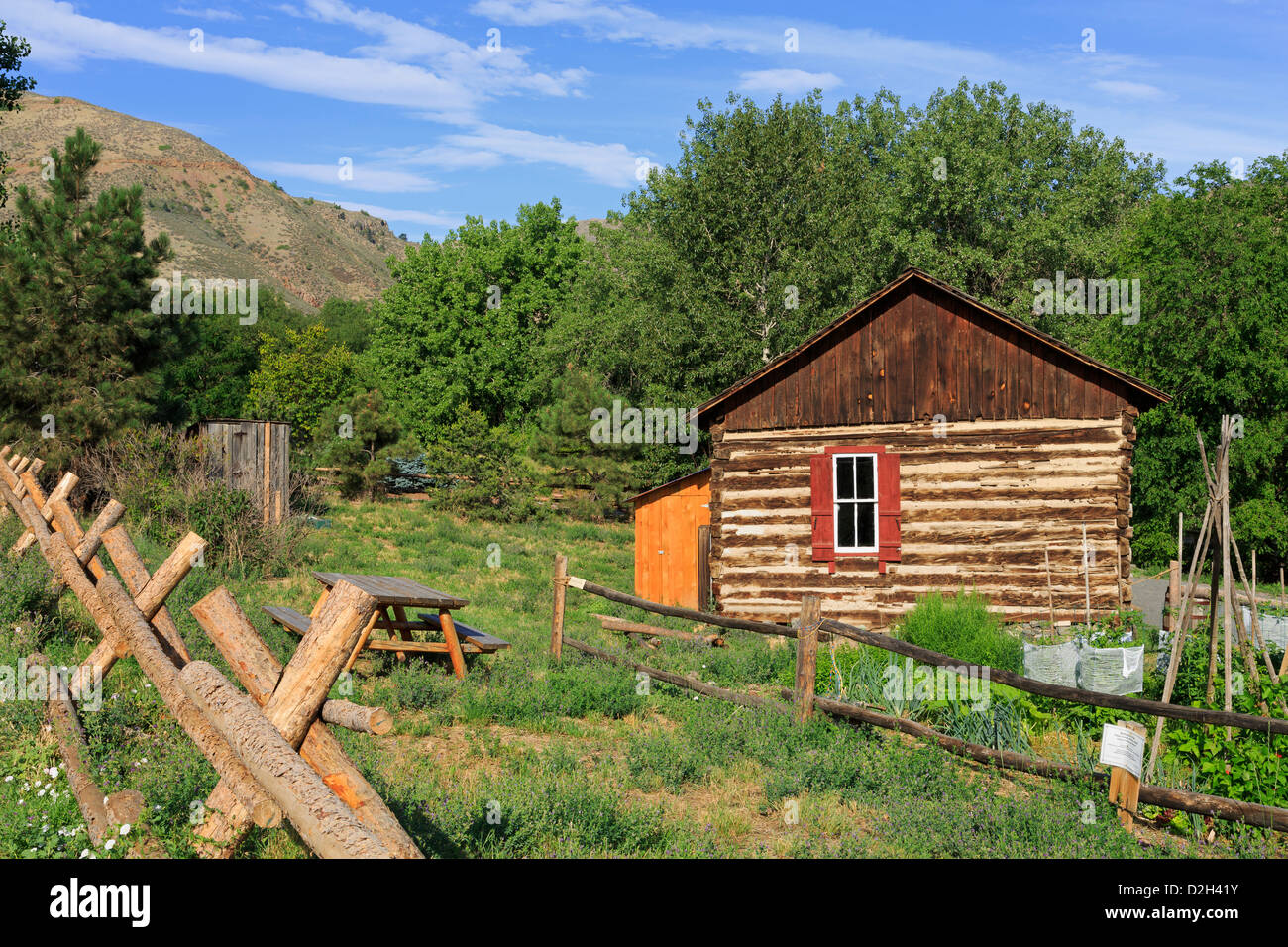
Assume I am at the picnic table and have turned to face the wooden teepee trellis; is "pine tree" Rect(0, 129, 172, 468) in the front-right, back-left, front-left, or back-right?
back-left

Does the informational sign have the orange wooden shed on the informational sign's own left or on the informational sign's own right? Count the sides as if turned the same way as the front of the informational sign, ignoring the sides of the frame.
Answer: on the informational sign's own right

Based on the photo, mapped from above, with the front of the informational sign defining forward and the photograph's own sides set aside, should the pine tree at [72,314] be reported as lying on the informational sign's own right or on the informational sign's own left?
on the informational sign's own right

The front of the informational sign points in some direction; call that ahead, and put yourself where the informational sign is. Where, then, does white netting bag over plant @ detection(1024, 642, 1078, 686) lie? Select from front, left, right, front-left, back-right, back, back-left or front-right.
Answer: back-right

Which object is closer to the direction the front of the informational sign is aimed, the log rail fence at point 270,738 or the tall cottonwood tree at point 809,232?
the log rail fence

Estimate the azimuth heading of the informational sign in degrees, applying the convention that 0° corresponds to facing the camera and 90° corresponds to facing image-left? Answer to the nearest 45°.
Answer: approximately 45°

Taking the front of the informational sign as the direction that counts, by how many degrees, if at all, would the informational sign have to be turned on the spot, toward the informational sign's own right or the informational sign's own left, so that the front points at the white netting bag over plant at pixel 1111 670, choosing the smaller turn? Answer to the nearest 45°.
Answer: approximately 135° to the informational sign's own right
